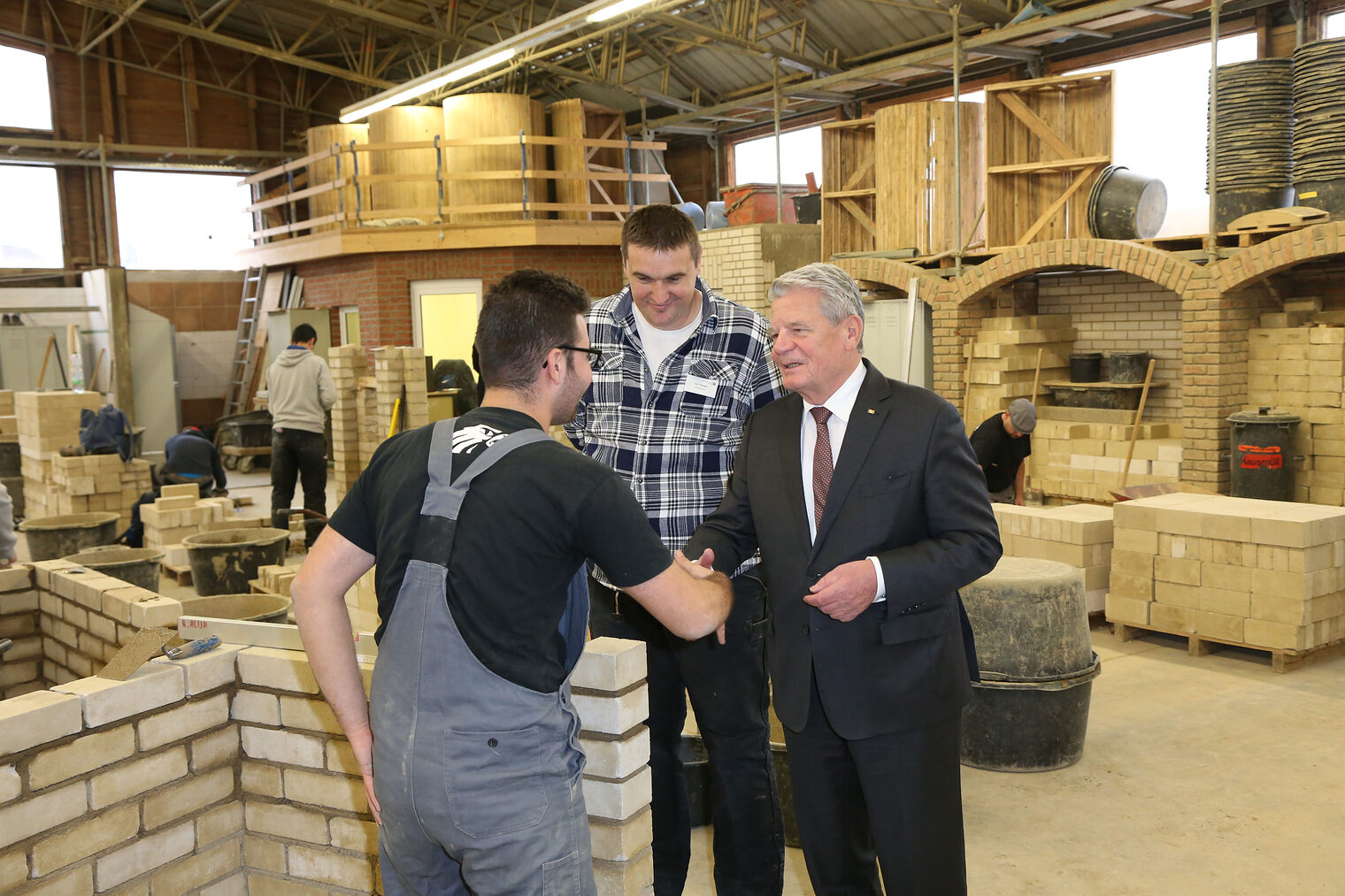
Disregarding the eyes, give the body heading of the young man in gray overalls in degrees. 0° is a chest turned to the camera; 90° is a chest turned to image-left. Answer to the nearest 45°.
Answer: approximately 225°

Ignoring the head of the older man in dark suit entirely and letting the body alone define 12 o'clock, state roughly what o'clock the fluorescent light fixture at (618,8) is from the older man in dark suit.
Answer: The fluorescent light fixture is roughly at 4 o'clock from the older man in dark suit.

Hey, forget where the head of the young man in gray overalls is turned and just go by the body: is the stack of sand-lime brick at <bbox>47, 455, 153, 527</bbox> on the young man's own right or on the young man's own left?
on the young man's own left

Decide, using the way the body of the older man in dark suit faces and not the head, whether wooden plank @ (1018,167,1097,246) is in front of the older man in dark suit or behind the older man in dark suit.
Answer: behind

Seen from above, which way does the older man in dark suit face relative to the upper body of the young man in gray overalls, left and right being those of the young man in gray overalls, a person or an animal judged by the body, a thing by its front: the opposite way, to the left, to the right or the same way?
the opposite way

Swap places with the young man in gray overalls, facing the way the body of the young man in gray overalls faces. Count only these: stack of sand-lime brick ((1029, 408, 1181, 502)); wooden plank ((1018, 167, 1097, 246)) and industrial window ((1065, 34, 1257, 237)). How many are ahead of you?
3

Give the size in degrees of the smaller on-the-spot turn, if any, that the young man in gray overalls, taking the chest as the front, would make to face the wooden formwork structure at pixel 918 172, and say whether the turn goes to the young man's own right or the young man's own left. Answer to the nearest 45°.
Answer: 0° — they already face it

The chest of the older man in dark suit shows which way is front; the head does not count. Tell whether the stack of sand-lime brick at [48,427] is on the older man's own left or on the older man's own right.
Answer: on the older man's own right

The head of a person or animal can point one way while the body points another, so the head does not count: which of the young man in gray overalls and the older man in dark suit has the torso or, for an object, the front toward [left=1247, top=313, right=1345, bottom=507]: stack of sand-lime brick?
the young man in gray overalls

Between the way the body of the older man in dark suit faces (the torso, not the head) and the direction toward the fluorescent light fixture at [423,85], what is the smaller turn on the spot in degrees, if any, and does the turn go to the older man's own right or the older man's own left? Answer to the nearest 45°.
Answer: approximately 90° to the older man's own right

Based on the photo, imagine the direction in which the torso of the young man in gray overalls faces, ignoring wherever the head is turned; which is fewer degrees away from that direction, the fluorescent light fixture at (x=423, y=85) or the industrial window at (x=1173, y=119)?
the industrial window
